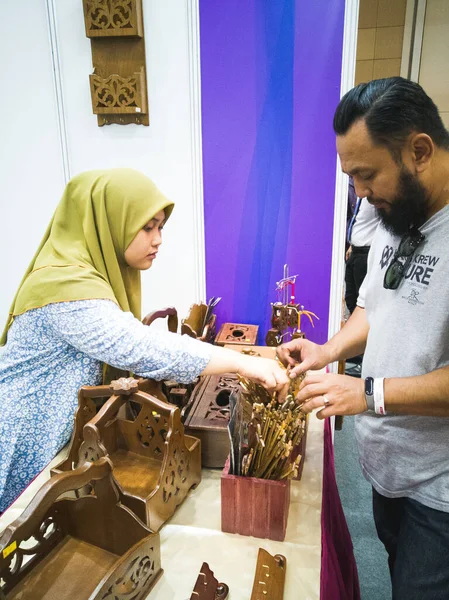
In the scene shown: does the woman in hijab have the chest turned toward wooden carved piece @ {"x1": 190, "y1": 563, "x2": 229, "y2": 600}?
no

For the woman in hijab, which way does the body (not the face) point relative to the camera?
to the viewer's right

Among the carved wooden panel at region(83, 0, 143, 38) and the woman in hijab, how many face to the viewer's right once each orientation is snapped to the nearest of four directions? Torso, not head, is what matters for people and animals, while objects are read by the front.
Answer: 1

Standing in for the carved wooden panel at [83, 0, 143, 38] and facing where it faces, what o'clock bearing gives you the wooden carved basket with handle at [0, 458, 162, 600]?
The wooden carved basket with handle is roughly at 12 o'clock from the carved wooden panel.

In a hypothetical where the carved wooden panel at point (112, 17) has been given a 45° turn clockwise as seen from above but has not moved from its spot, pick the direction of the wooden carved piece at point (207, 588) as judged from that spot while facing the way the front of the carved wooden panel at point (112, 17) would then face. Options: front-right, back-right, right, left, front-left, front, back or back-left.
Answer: front-left

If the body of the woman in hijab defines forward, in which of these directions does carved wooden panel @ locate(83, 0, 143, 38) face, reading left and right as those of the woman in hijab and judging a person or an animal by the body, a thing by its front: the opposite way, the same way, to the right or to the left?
to the right

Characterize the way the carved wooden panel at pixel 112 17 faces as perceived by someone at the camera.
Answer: facing the viewer

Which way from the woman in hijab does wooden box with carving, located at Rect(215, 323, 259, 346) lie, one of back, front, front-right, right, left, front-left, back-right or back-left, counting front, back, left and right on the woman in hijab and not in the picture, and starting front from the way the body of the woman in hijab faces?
front-left

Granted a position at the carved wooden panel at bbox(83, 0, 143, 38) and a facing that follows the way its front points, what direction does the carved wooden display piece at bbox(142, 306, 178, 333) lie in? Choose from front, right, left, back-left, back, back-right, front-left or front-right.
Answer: front

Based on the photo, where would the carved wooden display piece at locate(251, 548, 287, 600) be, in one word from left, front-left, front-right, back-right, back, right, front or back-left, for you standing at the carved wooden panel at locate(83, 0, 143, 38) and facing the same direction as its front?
front

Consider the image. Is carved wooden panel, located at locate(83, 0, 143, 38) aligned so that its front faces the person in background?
no

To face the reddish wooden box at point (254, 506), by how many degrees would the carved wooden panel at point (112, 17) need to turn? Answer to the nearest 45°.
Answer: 0° — it already faces it

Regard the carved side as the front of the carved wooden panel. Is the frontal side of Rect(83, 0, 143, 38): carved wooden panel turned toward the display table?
yes

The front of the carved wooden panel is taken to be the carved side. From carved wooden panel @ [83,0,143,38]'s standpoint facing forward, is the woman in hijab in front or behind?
in front

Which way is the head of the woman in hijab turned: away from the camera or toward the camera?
toward the camera

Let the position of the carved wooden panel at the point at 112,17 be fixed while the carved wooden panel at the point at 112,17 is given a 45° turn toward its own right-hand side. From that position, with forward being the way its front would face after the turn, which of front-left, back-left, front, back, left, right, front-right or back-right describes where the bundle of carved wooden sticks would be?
front-left
